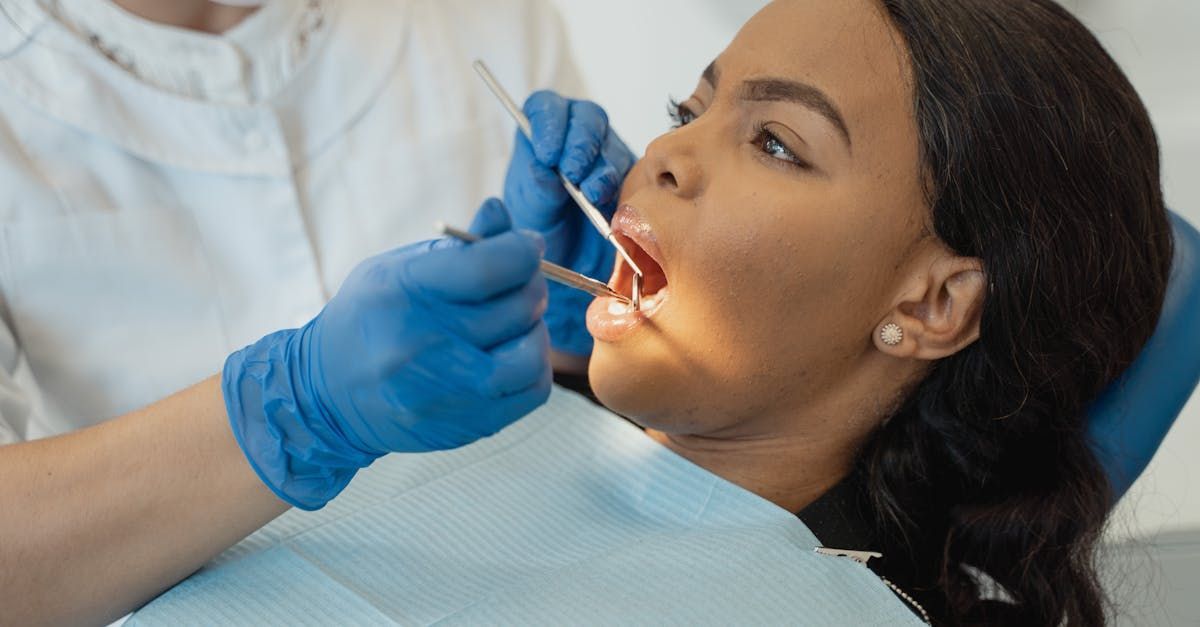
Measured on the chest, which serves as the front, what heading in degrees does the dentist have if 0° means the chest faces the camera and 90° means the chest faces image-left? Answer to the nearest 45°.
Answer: approximately 315°

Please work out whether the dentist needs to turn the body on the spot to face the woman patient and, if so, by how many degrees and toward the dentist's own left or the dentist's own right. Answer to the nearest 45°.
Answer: approximately 45° to the dentist's own left
